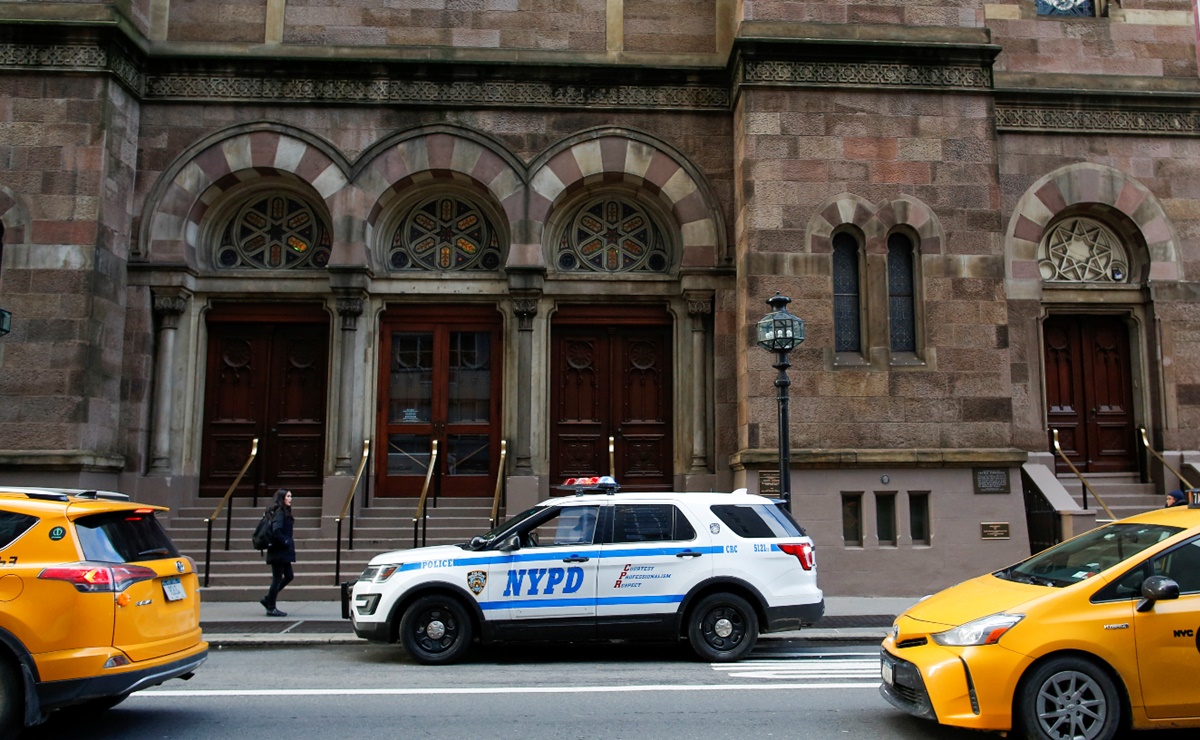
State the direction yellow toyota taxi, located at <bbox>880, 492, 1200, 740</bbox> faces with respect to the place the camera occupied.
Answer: facing the viewer and to the left of the viewer

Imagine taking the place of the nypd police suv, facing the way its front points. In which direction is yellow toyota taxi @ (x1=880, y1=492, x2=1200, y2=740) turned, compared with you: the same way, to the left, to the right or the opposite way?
the same way

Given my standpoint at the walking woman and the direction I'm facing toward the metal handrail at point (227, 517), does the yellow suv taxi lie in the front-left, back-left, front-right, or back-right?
back-left

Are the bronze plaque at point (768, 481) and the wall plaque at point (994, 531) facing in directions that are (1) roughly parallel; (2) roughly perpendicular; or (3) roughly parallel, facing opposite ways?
roughly parallel

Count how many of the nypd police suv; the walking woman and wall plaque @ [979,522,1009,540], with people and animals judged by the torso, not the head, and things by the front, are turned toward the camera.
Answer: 1

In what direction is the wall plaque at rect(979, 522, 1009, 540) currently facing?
toward the camera

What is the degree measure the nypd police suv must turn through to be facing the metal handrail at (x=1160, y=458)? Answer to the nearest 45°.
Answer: approximately 135° to its right

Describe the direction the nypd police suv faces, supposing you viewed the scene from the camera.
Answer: facing to the left of the viewer

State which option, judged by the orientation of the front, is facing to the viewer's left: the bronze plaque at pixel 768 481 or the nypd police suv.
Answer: the nypd police suv

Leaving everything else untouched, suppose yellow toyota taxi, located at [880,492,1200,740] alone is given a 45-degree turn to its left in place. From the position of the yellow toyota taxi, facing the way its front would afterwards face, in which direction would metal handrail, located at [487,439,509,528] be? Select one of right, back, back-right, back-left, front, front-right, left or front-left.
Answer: back-right

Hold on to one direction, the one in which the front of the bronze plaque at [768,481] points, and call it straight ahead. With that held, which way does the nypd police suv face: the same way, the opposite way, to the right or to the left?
to the right

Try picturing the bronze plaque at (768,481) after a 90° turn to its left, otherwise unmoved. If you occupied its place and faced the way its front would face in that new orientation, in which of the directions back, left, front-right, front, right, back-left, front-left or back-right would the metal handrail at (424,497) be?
back

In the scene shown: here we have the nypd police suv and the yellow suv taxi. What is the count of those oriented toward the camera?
0

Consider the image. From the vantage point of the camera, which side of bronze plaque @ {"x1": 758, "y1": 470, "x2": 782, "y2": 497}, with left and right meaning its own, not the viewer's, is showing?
front

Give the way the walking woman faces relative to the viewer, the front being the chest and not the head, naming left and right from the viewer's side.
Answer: facing to the right of the viewer

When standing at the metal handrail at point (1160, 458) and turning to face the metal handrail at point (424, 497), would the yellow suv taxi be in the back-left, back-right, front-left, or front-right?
front-left

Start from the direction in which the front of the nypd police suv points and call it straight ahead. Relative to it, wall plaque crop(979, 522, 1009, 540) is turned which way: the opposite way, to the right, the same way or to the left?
to the left

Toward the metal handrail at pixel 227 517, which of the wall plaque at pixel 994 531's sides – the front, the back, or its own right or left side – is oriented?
right

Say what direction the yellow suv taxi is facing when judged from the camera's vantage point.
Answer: facing away from the viewer and to the left of the viewer

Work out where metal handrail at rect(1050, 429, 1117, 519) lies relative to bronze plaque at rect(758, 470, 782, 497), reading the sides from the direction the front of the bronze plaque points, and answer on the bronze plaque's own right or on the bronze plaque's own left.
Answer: on the bronze plaque's own left

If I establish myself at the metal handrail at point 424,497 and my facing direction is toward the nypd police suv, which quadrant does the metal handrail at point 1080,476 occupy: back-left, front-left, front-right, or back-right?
front-left

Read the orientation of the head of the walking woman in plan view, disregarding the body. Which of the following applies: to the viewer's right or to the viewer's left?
to the viewer's right

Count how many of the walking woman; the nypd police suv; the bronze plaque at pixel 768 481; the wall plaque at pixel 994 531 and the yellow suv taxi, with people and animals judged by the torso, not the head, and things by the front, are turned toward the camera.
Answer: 2
